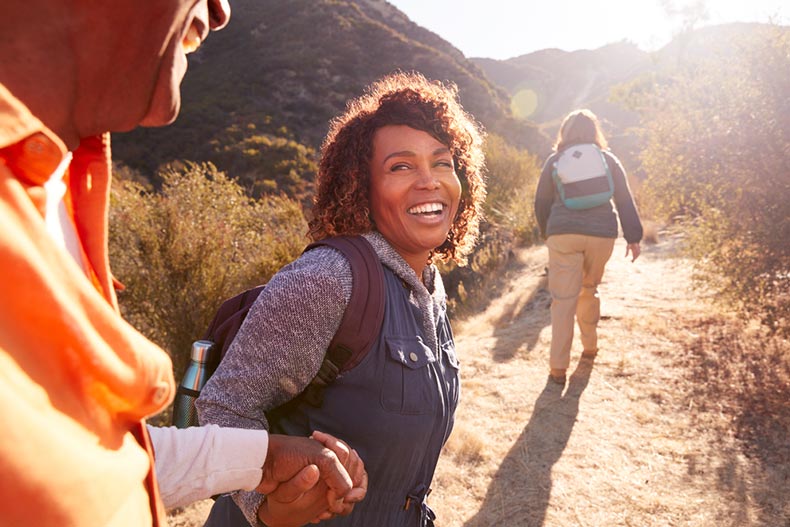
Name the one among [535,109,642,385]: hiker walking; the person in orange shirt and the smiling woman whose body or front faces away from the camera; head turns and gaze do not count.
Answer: the hiker walking

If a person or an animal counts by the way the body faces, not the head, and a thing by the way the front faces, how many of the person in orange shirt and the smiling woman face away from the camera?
0

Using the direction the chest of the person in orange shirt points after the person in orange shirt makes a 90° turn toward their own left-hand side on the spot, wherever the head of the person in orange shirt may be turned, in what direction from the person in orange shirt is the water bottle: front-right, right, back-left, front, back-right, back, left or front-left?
front

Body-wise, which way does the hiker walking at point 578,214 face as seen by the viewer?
away from the camera

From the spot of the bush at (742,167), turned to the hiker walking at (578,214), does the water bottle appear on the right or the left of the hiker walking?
left

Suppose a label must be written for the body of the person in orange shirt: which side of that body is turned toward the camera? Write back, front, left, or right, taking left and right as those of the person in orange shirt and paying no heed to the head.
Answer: right

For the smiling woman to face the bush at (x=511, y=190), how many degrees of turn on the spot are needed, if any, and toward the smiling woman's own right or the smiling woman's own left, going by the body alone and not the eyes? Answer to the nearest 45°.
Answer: approximately 135° to the smiling woman's own left

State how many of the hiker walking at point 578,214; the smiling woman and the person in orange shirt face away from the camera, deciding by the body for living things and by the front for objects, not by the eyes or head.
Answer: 1

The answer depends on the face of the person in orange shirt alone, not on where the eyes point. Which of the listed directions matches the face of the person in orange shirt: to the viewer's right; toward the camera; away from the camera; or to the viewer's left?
to the viewer's right
